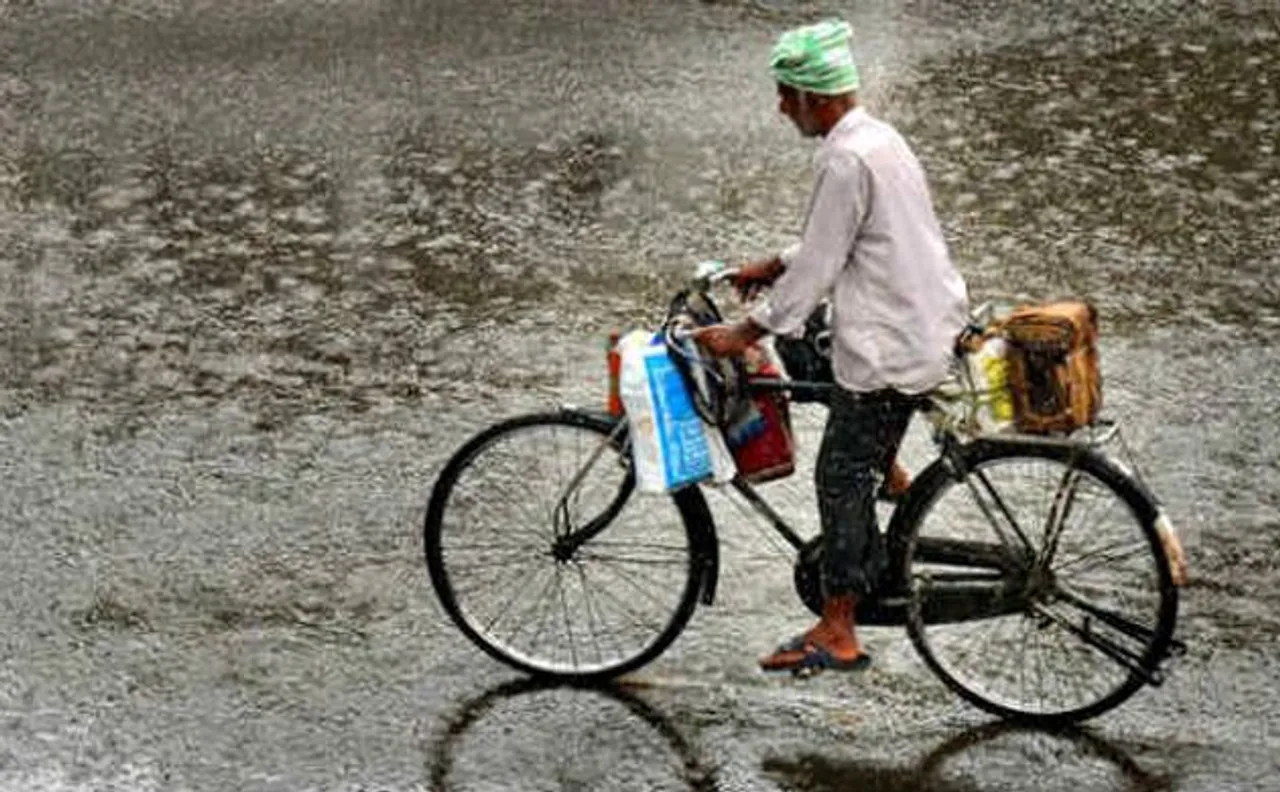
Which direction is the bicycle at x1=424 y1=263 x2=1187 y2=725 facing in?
to the viewer's left

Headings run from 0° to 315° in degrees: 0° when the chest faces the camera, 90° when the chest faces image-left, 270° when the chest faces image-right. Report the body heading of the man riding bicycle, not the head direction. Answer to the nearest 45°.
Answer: approximately 90°

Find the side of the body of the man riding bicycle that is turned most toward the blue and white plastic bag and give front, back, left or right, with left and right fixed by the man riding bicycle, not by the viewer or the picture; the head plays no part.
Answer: front
